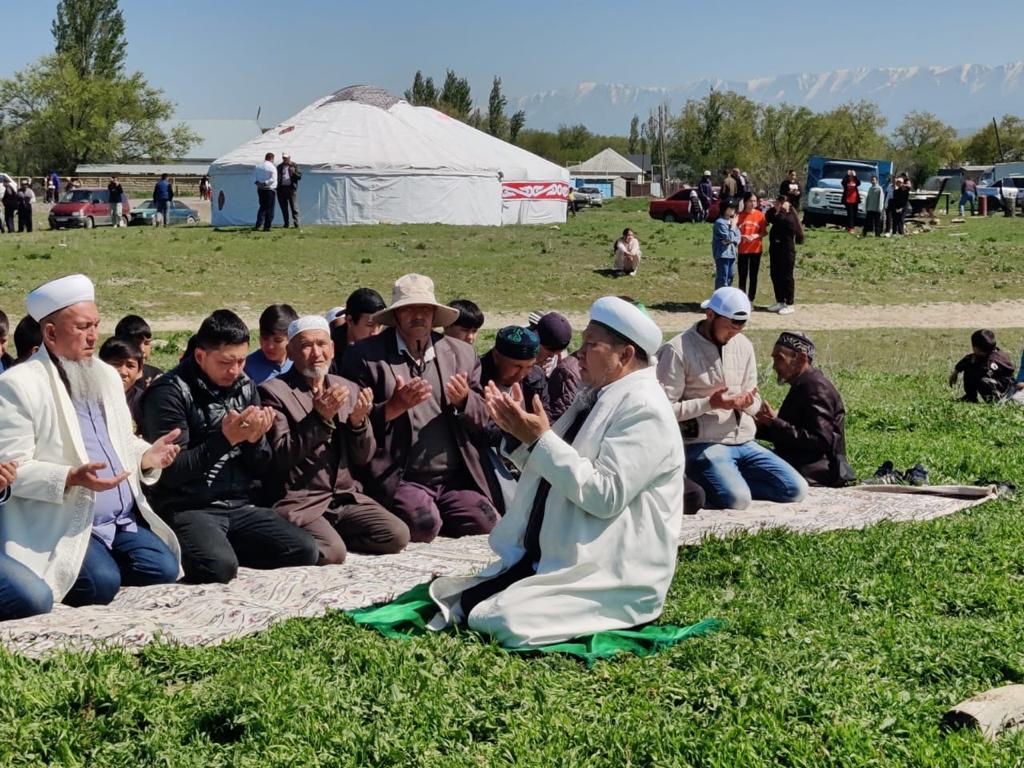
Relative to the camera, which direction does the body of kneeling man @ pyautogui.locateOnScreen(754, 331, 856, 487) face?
to the viewer's left

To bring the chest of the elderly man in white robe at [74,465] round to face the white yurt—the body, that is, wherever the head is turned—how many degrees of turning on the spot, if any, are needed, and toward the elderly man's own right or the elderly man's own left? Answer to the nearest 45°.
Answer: approximately 135° to the elderly man's own left

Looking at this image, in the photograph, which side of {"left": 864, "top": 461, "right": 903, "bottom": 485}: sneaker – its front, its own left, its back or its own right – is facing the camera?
left

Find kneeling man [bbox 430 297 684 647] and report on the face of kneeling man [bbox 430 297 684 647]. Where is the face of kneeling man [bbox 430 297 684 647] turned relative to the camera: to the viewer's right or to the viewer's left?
to the viewer's left

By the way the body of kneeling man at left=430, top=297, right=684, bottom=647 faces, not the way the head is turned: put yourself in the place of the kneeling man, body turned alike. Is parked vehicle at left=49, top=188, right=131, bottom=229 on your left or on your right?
on your right

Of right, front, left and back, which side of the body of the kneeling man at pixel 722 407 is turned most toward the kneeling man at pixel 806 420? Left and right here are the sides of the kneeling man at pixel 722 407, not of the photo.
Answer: left

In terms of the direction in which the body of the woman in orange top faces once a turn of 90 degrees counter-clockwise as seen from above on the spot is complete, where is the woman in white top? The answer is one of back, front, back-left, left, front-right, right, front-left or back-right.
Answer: back-left

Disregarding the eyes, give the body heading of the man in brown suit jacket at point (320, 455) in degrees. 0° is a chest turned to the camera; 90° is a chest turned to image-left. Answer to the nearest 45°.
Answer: approximately 315°

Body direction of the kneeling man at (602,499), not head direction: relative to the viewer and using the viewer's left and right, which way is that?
facing to the left of the viewer

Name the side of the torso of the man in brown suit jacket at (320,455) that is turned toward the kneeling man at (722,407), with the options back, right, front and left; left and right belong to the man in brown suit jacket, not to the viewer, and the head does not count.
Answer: left
